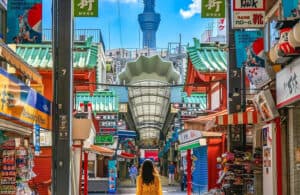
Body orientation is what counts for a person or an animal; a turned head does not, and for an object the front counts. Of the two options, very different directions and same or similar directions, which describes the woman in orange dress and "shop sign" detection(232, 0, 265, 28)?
very different directions

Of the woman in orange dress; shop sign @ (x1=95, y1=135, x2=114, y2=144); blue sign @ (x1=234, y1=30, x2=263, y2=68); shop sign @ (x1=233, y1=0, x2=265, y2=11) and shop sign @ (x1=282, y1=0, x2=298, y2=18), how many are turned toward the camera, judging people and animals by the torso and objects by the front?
4

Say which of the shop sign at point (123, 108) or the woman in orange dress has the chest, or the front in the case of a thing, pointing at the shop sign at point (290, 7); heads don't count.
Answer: the shop sign at point (123, 108)

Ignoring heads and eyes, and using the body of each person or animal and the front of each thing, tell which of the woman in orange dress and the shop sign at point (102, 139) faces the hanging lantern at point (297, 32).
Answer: the shop sign

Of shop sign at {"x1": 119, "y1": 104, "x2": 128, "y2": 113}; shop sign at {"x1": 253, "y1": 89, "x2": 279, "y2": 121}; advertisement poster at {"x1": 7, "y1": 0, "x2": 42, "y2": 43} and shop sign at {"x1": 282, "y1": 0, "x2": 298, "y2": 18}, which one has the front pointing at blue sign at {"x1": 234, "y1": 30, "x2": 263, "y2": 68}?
shop sign at {"x1": 119, "y1": 104, "x2": 128, "y2": 113}

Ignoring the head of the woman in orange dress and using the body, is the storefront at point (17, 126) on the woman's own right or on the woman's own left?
on the woman's own left

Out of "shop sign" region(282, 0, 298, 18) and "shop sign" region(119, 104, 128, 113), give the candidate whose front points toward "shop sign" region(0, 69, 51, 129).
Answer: "shop sign" region(119, 104, 128, 113)

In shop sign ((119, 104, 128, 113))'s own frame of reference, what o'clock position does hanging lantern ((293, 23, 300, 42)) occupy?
The hanging lantern is roughly at 12 o'clock from the shop sign.

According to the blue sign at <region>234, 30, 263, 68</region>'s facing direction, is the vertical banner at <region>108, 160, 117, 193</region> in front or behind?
behind

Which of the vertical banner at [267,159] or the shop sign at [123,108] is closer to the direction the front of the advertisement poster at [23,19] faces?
the vertical banner

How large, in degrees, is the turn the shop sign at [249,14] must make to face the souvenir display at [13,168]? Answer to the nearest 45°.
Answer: approximately 90° to its right
